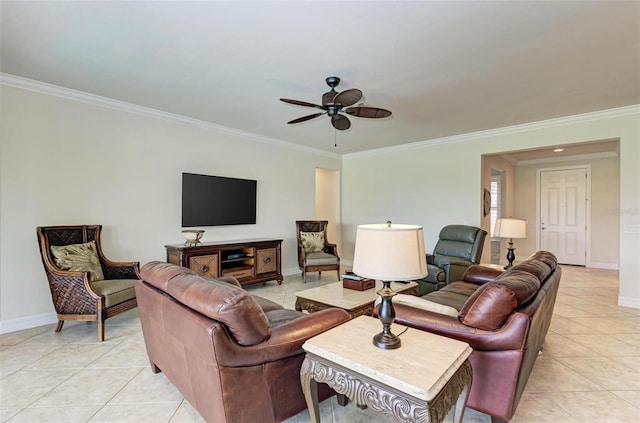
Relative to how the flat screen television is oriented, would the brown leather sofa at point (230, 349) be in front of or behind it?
in front

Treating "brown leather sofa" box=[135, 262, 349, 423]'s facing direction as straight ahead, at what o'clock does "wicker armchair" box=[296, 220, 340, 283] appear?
The wicker armchair is roughly at 11 o'clock from the brown leather sofa.

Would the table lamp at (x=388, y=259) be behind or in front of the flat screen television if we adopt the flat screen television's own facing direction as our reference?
in front

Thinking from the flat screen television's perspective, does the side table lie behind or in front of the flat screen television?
in front

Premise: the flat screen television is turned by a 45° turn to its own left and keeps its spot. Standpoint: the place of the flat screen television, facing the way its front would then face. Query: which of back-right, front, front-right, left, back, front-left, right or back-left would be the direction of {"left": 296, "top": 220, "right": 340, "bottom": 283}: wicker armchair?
front

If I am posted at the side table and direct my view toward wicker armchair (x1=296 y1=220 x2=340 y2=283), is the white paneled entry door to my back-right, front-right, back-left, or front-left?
front-right

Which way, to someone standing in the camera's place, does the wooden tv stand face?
facing the viewer and to the right of the viewer

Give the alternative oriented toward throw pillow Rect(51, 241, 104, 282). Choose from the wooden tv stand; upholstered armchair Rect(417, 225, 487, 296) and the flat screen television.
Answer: the upholstered armchair

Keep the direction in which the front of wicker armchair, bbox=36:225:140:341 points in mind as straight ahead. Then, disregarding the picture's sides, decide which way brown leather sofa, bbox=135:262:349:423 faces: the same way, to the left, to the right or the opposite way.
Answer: to the left

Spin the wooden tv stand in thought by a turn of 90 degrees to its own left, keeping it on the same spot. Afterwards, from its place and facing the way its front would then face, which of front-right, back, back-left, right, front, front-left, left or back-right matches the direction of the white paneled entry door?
front-right

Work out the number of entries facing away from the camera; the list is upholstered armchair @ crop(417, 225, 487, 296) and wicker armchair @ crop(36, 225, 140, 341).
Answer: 0

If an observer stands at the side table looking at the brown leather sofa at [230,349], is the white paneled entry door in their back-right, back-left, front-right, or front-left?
back-right

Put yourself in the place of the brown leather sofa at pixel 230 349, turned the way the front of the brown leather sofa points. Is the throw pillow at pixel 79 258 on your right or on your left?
on your left

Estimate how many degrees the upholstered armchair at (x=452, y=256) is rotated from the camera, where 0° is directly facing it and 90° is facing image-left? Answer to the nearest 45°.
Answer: approximately 45°

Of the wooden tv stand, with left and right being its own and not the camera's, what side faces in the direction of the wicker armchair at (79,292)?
right
